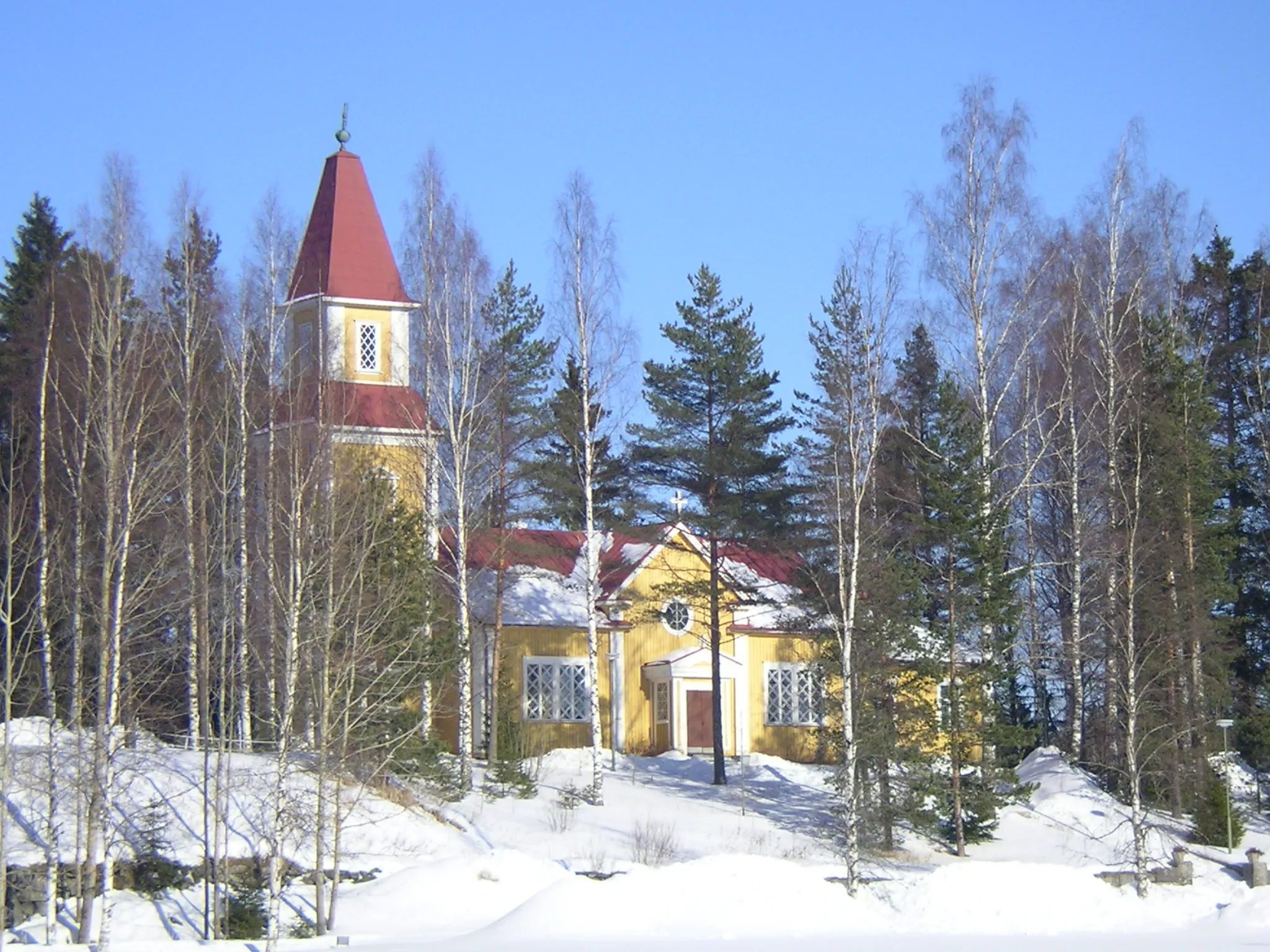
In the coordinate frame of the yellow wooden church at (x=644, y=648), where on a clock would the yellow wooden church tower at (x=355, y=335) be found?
the yellow wooden church tower at (x=355, y=335) is roughly at 2 o'clock from the yellow wooden church at (x=644, y=648).

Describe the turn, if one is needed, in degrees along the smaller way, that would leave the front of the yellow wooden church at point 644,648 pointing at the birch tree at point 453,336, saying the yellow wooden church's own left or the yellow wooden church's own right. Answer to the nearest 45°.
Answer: approximately 45° to the yellow wooden church's own right

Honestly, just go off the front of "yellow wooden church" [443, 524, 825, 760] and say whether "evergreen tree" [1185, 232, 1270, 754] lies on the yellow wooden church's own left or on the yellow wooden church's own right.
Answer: on the yellow wooden church's own left

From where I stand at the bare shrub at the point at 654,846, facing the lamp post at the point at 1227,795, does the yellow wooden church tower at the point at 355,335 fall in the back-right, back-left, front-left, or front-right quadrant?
back-left

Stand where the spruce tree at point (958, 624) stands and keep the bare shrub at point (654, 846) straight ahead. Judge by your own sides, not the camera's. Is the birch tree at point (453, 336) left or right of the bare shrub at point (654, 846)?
right

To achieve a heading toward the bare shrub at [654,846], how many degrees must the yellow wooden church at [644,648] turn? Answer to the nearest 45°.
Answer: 0° — it already faces it

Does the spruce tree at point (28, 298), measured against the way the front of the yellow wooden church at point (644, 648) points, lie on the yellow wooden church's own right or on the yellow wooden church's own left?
on the yellow wooden church's own right

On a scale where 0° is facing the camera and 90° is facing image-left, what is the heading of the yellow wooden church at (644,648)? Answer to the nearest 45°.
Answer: approximately 0°
